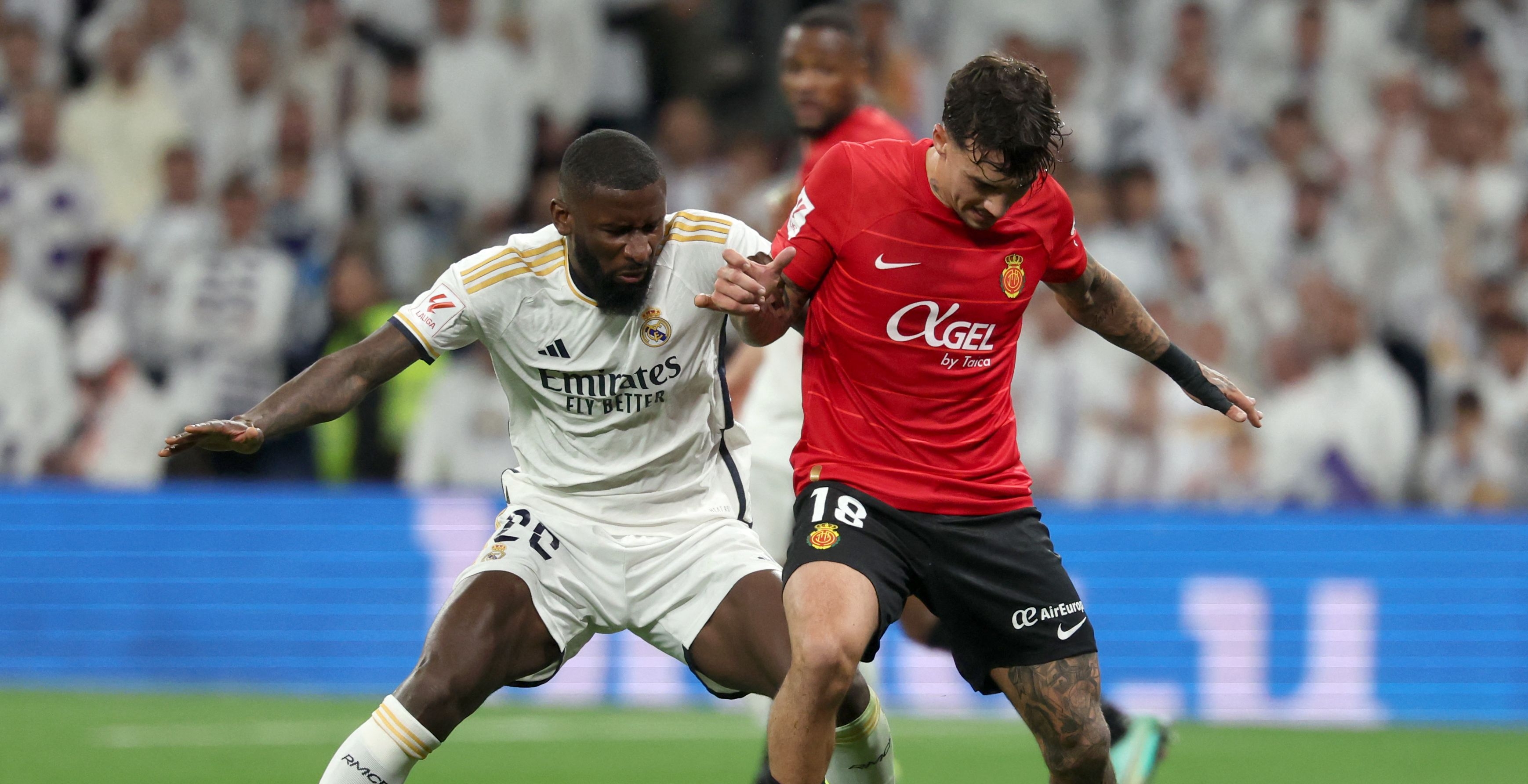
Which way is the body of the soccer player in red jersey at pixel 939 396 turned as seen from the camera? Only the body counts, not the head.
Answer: toward the camera

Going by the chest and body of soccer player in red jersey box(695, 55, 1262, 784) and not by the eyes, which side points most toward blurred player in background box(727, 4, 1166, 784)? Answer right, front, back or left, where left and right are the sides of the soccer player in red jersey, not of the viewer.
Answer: back

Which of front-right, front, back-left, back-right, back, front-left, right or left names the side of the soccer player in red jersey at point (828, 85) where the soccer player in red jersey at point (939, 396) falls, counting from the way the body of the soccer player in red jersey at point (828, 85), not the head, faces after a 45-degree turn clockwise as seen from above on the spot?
left

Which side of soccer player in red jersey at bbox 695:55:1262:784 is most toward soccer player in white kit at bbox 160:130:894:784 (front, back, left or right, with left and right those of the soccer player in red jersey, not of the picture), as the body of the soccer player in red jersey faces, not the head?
right

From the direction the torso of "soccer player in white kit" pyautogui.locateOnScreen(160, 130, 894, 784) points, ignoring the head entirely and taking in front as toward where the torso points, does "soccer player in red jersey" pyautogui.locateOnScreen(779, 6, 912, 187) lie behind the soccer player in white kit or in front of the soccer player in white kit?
behind

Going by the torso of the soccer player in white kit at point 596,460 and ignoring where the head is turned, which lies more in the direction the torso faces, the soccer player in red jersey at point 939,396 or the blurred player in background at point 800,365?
the soccer player in red jersey

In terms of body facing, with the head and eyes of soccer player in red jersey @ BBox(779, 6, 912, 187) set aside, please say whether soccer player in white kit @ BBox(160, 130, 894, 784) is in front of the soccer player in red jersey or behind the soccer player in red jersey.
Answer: in front

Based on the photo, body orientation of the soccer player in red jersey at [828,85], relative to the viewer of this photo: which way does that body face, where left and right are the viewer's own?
facing the viewer and to the left of the viewer

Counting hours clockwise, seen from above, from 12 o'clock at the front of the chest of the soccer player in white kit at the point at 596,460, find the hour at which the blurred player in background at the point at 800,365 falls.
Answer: The blurred player in background is roughly at 7 o'clock from the soccer player in white kit.

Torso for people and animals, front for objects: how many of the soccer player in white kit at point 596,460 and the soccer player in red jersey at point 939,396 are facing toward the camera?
2

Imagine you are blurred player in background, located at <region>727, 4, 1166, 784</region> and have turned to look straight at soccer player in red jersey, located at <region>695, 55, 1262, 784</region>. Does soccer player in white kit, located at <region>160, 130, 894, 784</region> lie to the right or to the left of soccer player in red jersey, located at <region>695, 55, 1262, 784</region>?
right

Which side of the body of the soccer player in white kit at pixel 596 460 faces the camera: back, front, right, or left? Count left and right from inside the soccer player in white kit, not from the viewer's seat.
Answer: front
